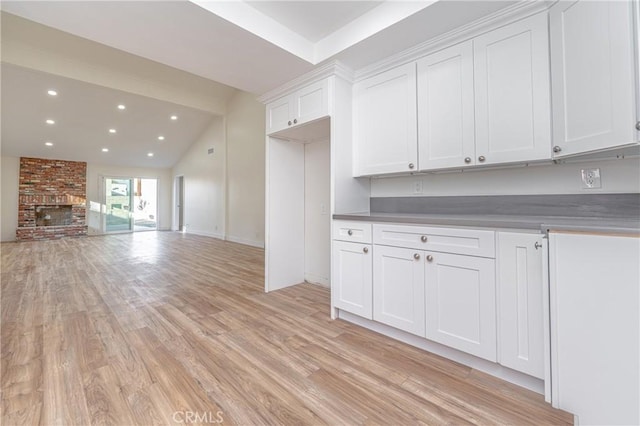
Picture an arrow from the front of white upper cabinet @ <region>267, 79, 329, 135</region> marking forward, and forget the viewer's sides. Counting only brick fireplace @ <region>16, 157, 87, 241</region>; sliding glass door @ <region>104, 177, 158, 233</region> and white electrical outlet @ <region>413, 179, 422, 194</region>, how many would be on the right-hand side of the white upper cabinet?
2

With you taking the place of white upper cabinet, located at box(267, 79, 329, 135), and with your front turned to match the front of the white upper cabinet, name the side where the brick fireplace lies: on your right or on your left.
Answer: on your right

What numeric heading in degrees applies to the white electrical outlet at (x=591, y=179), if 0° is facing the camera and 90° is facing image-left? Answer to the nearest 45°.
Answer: approximately 0°

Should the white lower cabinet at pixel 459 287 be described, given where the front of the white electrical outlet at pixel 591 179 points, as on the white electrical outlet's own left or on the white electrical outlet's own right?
on the white electrical outlet's own right

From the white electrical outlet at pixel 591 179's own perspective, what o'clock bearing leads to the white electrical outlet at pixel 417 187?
the white electrical outlet at pixel 417 187 is roughly at 3 o'clock from the white electrical outlet at pixel 591 179.

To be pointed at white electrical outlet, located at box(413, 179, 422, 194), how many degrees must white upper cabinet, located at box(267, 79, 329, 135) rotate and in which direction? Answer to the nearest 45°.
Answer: approximately 135° to its left

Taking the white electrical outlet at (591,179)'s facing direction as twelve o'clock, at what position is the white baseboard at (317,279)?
The white baseboard is roughly at 3 o'clock from the white electrical outlet.
